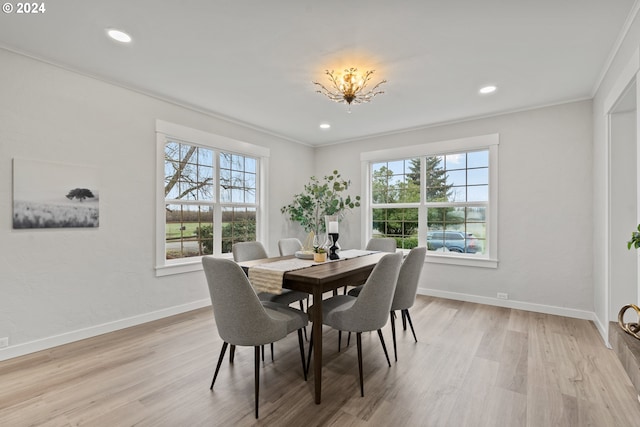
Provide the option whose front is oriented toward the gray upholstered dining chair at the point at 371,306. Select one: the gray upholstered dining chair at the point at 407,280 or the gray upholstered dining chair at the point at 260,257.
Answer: the gray upholstered dining chair at the point at 260,257

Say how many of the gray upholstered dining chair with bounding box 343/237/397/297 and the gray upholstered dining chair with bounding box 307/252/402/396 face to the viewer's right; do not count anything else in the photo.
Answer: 0

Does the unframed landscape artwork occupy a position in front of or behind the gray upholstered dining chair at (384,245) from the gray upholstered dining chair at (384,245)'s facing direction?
in front

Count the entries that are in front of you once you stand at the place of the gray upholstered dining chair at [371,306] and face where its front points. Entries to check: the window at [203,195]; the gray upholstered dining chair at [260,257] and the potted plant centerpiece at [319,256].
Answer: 3

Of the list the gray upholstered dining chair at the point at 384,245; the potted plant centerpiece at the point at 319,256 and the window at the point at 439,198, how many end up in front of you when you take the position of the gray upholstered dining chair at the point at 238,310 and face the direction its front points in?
3

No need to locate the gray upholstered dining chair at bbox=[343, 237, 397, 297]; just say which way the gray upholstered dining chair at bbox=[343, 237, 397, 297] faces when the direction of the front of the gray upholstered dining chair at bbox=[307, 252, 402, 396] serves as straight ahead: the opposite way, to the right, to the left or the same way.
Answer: to the left

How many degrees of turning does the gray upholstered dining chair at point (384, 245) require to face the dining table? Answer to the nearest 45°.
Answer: approximately 45° to its left

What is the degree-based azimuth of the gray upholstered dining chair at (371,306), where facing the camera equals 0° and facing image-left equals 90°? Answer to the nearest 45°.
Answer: approximately 135°

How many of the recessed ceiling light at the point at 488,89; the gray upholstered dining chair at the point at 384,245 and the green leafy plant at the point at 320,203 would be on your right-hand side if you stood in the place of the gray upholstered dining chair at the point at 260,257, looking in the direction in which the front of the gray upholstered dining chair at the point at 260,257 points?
0

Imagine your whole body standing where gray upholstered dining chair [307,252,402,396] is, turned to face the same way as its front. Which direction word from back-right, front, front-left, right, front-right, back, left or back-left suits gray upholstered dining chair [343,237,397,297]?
front-right

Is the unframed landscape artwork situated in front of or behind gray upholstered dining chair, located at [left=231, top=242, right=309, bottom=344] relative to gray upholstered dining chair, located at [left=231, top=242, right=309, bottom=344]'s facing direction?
behind

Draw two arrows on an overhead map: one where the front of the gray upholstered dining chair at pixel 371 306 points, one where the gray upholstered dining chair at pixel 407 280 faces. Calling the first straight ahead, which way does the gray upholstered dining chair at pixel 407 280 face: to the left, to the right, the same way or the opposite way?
the same way

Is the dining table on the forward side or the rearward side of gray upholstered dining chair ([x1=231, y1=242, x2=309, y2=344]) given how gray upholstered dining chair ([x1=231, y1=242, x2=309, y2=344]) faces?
on the forward side

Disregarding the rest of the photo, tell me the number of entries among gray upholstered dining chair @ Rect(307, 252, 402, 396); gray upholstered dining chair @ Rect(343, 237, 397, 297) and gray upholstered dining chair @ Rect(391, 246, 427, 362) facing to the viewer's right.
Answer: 0

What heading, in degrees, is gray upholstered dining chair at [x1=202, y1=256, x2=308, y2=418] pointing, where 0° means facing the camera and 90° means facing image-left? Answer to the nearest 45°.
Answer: approximately 225°

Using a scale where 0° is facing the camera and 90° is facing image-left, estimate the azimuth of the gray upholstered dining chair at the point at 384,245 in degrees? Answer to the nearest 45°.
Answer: approximately 45°

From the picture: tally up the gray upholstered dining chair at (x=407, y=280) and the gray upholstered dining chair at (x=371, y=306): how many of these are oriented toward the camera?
0

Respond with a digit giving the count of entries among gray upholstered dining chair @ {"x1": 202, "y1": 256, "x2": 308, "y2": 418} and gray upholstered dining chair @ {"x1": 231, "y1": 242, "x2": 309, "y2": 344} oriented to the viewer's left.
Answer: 0

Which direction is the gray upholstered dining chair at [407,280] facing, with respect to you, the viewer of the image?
facing away from the viewer and to the left of the viewer

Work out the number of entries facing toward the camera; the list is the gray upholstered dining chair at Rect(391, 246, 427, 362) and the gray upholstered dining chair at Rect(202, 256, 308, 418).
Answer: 0
